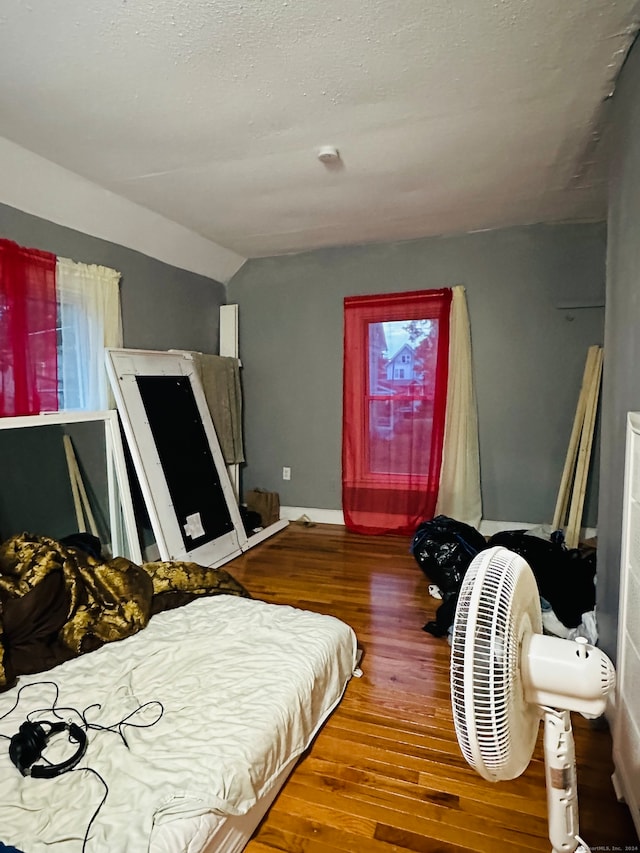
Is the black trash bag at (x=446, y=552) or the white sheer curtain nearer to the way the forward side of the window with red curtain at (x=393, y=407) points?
the black trash bag

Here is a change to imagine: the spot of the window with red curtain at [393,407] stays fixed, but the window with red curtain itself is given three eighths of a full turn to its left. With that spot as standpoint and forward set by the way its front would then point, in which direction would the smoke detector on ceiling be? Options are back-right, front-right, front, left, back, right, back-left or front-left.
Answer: back-right

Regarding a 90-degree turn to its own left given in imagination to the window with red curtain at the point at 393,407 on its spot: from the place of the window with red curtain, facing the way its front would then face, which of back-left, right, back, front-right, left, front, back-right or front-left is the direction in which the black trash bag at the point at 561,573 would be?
front-right

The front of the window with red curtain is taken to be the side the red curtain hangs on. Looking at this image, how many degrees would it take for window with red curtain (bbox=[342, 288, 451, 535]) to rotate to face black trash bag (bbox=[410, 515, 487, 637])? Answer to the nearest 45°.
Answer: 0° — it already faces it

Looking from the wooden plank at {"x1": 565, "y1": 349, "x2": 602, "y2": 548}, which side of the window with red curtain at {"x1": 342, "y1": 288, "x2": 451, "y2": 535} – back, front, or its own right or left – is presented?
left

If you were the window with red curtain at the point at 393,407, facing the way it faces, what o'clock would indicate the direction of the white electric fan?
The white electric fan is roughly at 12 o'clock from the window with red curtain.

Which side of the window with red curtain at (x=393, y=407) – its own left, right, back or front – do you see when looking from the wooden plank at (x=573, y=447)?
left

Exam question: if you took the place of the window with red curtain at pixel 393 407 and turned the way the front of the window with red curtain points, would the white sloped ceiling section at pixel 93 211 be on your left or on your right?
on your right

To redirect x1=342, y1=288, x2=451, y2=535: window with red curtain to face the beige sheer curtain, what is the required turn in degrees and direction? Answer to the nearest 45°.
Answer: approximately 90° to its left

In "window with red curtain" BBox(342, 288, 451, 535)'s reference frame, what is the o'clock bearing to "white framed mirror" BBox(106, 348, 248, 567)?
The white framed mirror is roughly at 2 o'clock from the window with red curtain.

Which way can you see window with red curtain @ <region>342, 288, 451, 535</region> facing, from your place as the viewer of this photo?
facing the viewer

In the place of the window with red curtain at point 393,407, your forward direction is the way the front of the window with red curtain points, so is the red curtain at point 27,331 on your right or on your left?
on your right
